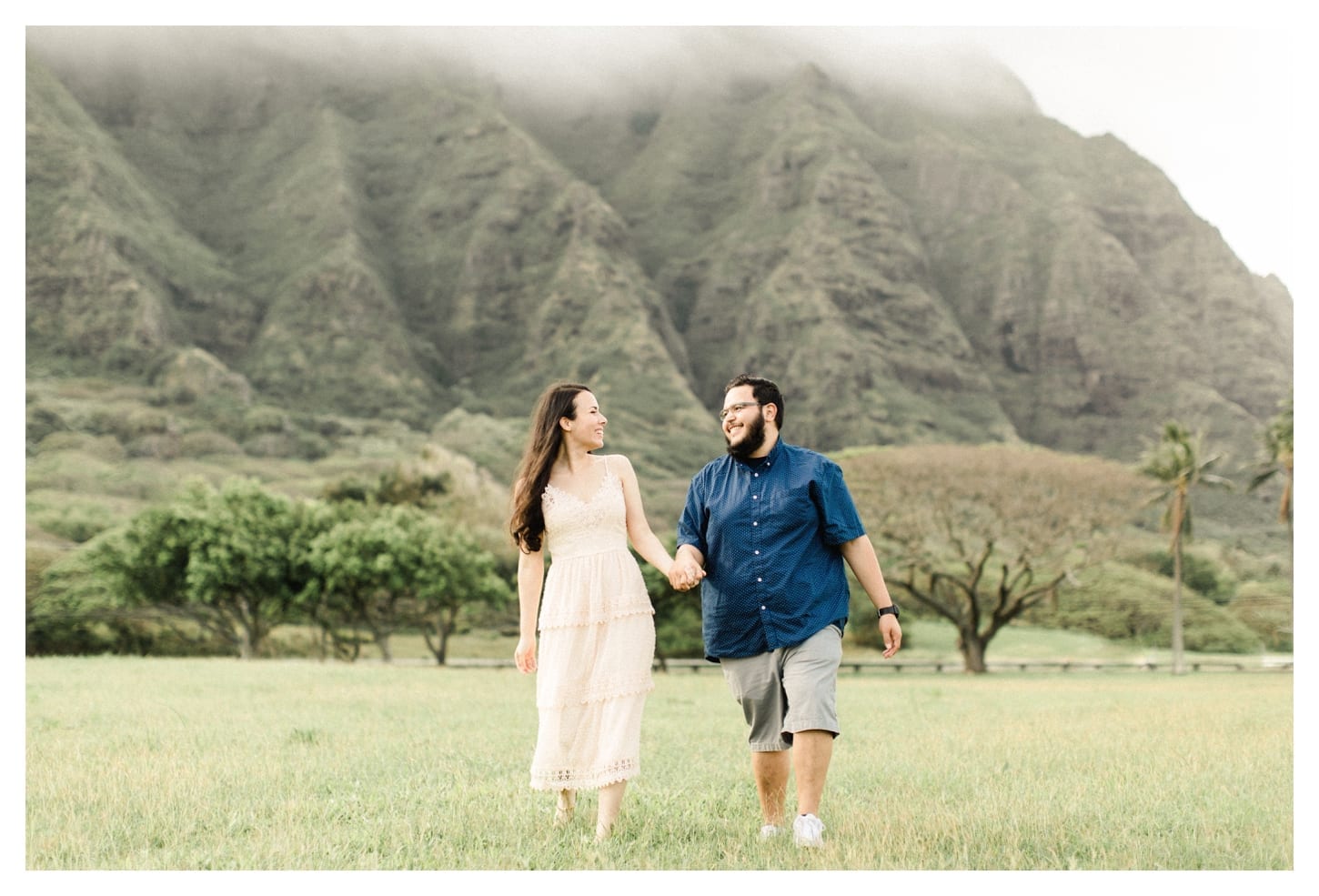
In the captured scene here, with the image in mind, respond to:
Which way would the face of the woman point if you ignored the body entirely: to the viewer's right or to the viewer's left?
to the viewer's right

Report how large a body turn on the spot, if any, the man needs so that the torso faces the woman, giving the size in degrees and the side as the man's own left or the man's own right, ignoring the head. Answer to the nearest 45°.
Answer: approximately 90° to the man's own right

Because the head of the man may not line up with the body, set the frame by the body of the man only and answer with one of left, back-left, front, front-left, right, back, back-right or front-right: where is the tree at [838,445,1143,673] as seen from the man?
back

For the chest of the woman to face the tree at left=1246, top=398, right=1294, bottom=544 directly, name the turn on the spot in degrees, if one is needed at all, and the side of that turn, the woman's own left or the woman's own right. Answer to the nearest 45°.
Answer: approximately 135° to the woman's own left

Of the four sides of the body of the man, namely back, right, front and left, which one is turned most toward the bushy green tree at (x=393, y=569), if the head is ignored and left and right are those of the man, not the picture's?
back

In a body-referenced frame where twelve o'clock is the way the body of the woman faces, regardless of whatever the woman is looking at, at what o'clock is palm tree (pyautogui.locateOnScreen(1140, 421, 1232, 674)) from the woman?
The palm tree is roughly at 7 o'clock from the woman.

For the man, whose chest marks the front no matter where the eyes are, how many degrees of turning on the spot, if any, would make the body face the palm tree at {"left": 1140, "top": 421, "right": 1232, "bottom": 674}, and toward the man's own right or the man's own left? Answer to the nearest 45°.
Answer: approximately 180°

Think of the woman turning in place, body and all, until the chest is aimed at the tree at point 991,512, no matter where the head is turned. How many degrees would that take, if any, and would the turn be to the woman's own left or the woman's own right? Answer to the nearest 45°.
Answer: approximately 180°

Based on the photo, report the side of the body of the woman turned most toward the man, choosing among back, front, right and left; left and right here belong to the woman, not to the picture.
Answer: left

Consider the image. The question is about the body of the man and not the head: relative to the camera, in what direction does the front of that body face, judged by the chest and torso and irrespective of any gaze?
toward the camera

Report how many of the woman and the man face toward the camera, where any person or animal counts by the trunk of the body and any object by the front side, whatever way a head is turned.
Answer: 2

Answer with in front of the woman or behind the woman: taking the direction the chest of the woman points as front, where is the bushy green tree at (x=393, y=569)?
behind
